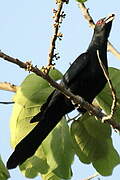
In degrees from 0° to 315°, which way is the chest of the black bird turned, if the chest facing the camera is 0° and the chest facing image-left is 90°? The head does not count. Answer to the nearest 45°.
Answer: approximately 270°
